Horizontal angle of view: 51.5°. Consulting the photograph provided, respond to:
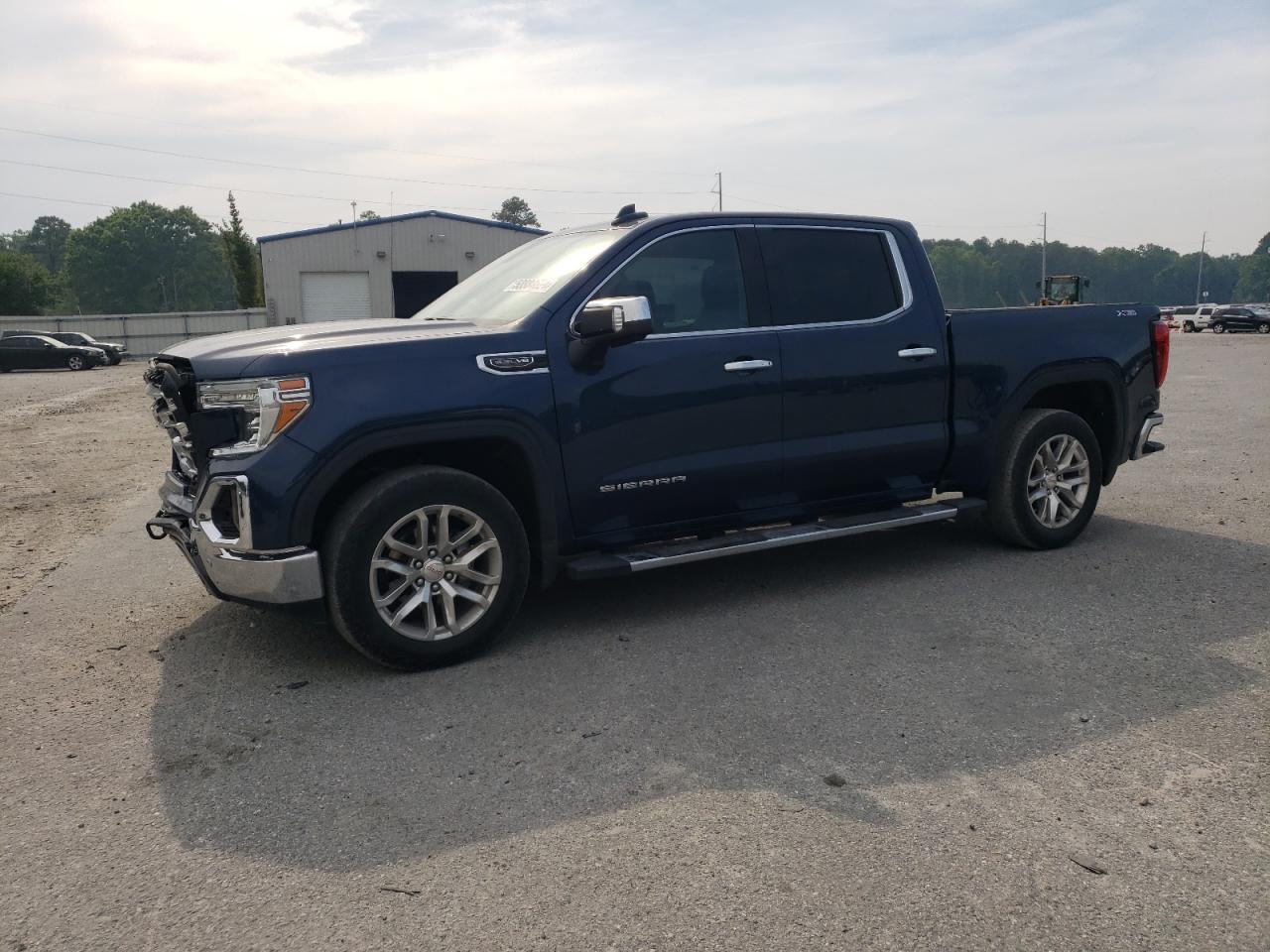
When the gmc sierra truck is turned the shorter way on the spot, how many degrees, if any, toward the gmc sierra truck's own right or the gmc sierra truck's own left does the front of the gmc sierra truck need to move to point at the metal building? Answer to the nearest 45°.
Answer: approximately 135° to the gmc sierra truck's own right

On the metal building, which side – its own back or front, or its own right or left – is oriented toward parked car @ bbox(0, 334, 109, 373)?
right

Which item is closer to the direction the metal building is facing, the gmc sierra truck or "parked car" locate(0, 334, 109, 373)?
the gmc sierra truck

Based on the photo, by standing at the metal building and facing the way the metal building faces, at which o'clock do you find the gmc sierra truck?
The gmc sierra truck is roughly at 12 o'clock from the metal building.

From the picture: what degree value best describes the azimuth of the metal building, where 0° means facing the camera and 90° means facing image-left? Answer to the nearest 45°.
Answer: approximately 0°

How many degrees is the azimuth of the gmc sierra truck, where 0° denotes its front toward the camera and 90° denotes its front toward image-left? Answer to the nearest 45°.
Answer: approximately 45°

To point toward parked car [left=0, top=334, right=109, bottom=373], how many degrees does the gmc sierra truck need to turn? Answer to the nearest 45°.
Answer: approximately 90° to its right
